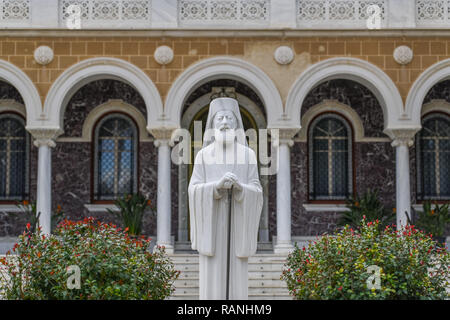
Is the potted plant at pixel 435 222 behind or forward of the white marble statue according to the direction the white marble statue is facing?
behind

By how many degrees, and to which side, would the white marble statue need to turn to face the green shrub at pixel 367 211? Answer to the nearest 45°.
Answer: approximately 180°

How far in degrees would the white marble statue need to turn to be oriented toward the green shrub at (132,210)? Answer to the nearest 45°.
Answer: approximately 180°

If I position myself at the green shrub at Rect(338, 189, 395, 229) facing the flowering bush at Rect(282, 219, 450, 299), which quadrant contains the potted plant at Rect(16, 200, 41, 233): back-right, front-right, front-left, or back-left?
front-right

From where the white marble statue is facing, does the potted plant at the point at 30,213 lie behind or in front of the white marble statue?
behind

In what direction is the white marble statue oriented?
toward the camera

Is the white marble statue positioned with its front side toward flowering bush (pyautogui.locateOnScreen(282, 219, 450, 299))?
no

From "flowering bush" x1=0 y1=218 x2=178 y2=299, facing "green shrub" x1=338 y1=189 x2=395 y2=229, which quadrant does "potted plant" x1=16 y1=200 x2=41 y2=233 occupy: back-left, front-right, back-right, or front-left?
front-left
